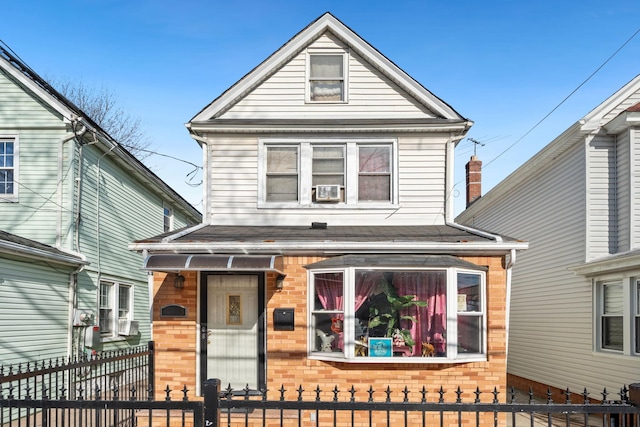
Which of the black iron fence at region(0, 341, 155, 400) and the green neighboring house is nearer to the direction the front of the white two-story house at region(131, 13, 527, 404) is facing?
the black iron fence

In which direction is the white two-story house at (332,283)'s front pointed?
toward the camera
